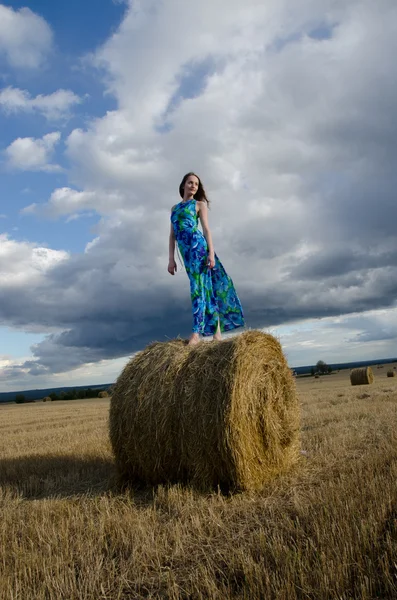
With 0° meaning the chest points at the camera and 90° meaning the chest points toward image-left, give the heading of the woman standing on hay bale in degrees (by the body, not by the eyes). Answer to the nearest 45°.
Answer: approximately 45°

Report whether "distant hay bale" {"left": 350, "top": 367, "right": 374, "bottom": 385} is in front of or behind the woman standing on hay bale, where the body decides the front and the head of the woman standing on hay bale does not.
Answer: behind

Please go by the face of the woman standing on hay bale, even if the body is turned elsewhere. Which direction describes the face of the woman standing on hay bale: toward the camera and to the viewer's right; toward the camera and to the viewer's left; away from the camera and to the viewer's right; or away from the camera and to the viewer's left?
toward the camera and to the viewer's right
